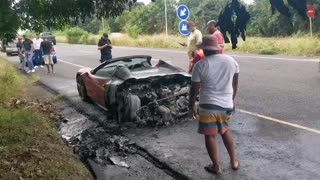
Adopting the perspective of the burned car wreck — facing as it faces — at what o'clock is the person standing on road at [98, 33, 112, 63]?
The person standing on road is roughly at 1 o'clock from the burned car wreck.

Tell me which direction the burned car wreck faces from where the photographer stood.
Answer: facing away from the viewer and to the left of the viewer

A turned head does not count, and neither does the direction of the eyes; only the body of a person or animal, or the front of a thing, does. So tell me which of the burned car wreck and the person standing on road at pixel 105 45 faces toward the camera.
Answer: the person standing on road

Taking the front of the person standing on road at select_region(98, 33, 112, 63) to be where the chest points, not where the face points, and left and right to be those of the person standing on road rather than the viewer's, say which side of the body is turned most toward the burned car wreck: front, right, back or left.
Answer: front

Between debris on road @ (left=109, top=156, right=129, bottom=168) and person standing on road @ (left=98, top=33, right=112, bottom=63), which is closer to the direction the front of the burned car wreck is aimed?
the person standing on road

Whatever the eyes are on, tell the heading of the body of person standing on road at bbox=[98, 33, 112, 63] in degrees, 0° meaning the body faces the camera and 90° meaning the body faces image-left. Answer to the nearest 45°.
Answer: approximately 0°

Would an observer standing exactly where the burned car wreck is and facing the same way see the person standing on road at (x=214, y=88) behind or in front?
behind

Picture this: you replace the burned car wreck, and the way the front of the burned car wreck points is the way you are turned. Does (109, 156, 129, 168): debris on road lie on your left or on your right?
on your left

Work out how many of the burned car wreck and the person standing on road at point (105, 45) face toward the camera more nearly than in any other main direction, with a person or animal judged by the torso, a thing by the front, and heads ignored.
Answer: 1
